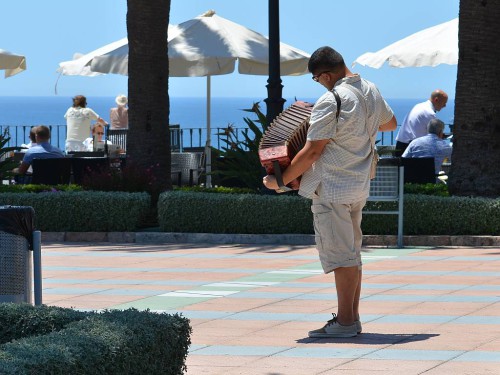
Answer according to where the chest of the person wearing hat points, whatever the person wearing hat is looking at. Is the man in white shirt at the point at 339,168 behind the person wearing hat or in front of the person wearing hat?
behind

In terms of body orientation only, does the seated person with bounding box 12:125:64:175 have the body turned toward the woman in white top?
no

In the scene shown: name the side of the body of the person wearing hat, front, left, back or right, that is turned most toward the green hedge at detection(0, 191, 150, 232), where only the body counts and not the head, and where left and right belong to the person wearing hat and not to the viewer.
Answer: back

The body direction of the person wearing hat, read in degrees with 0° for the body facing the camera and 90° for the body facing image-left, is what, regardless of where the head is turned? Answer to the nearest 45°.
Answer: approximately 180°

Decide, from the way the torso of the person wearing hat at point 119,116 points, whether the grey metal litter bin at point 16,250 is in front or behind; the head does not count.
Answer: behind

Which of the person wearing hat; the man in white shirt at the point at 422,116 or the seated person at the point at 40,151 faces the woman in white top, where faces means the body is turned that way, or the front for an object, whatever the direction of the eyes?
the seated person

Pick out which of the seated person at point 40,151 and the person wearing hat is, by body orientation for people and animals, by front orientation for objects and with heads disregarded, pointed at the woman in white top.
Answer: the seated person

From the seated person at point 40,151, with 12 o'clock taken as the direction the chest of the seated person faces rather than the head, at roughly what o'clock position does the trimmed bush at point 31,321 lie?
The trimmed bush is roughly at 6 o'clock from the seated person.

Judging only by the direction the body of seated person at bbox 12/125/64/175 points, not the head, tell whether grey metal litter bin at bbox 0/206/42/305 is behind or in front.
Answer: behind

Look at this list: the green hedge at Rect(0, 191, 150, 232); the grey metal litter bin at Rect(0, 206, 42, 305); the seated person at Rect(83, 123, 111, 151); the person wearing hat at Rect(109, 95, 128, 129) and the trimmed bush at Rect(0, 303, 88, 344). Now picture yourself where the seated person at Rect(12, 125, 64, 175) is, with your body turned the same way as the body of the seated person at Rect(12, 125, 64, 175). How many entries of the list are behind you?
3

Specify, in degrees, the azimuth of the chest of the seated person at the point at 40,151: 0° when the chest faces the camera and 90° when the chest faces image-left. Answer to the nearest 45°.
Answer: approximately 180°
